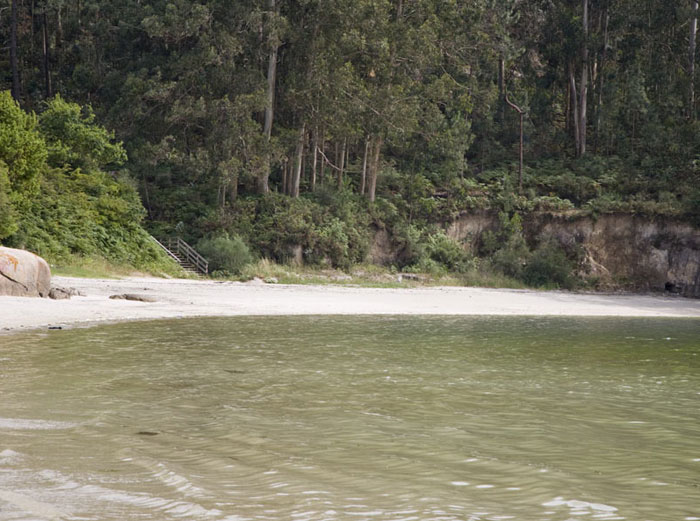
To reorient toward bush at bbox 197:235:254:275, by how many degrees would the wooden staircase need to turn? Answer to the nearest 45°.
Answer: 0° — it already faces it

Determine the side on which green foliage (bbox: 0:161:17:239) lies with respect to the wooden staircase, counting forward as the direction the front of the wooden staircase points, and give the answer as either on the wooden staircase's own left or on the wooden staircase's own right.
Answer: on the wooden staircase's own right

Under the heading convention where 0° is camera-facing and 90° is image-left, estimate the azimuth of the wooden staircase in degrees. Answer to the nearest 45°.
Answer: approximately 315°

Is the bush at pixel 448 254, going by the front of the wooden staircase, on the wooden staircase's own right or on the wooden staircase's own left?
on the wooden staircase's own left

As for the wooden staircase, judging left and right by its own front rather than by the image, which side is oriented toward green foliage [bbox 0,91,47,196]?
right

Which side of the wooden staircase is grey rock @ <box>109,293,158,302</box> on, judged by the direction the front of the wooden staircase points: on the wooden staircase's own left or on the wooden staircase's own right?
on the wooden staircase's own right
